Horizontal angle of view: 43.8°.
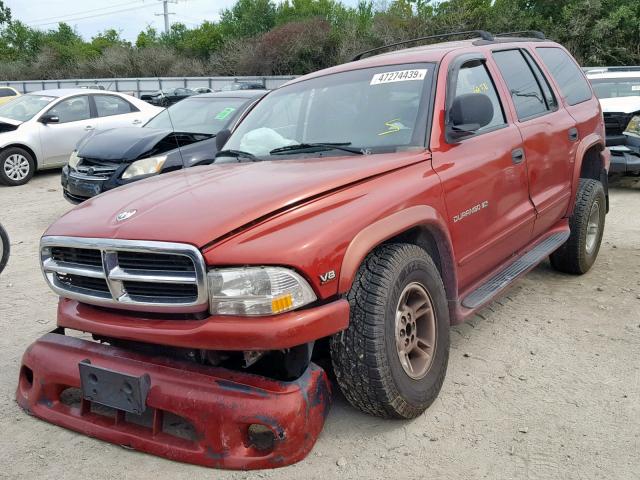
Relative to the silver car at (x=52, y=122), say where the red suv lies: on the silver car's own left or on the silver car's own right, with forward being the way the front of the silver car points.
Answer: on the silver car's own left

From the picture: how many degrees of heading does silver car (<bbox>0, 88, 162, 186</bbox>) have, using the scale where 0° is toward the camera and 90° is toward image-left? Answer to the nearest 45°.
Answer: approximately 45°

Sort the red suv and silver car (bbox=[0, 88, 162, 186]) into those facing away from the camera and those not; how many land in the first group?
0

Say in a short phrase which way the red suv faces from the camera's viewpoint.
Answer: facing the viewer and to the left of the viewer

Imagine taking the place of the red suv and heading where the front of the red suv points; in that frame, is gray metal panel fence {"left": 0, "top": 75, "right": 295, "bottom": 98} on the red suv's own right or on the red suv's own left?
on the red suv's own right

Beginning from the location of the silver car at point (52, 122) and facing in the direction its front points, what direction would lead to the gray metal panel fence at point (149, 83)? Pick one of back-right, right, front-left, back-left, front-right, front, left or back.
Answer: back-right

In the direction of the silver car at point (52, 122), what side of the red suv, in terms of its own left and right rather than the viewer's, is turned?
right
